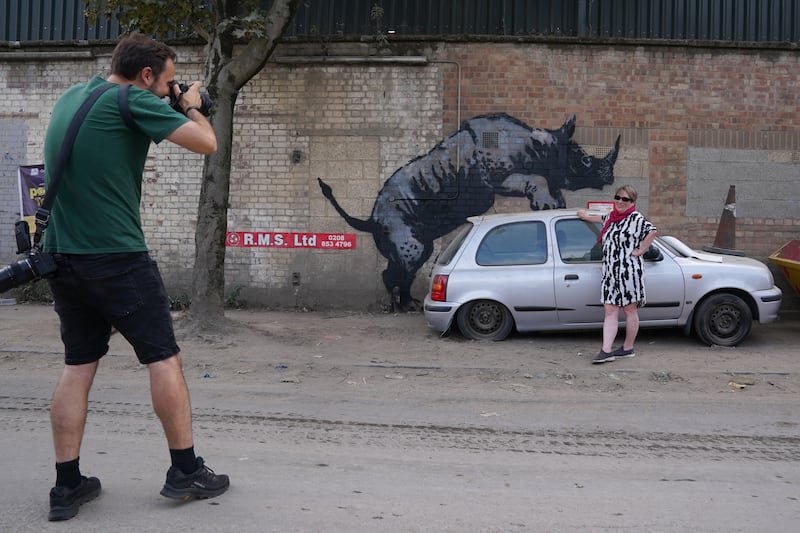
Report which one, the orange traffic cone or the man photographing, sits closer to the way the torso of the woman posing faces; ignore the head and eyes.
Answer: the man photographing

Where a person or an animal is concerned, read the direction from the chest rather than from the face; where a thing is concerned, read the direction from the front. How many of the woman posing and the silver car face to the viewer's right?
1

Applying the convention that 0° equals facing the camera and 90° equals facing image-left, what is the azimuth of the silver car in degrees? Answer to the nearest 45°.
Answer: approximately 270°

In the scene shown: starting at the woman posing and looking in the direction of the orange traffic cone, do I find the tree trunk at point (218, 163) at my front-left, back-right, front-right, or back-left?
back-left

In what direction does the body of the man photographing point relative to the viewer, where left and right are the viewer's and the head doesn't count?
facing away from the viewer and to the right of the viewer

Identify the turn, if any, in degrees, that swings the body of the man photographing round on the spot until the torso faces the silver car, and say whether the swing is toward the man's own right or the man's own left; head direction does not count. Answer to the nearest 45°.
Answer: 0° — they already face it

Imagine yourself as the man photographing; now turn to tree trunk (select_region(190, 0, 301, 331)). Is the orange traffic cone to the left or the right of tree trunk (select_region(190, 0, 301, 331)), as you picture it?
right

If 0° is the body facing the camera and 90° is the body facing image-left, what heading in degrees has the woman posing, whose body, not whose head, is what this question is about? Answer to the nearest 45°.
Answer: approximately 45°

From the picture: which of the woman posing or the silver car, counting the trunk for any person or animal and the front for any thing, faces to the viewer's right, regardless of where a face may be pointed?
the silver car

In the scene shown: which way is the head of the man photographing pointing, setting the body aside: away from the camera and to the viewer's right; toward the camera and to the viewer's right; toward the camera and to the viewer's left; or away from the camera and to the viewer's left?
away from the camera and to the viewer's right

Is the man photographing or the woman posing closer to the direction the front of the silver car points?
the woman posing

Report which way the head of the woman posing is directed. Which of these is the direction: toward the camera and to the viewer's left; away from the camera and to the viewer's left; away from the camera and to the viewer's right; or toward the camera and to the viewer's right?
toward the camera and to the viewer's left

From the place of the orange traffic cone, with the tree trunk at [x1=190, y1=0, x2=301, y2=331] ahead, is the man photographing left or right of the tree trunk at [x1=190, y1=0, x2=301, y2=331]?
left
